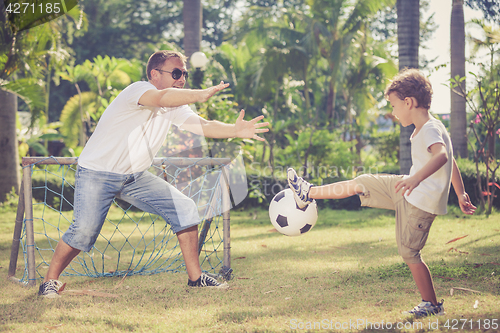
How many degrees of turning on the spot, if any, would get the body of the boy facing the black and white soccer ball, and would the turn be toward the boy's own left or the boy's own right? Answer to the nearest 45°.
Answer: approximately 45° to the boy's own right

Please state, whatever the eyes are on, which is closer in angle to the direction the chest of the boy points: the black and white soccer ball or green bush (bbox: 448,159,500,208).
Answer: the black and white soccer ball

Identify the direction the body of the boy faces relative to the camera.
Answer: to the viewer's left

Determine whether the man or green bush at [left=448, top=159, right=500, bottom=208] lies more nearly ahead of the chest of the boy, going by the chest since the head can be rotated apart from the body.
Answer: the man

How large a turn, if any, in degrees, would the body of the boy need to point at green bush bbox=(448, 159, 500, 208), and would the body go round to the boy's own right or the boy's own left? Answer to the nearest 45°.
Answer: approximately 90° to the boy's own right

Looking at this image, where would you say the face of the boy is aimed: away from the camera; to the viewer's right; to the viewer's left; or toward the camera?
to the viewer's left

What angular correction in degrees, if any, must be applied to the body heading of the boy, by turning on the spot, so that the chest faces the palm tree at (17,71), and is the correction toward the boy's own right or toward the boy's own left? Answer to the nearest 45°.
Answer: approximately 45° to the boy's own right

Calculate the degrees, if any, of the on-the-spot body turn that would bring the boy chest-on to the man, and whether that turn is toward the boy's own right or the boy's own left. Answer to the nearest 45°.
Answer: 0° — they already face them

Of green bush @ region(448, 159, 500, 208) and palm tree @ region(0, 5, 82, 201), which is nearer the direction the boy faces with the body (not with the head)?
the palm tree
